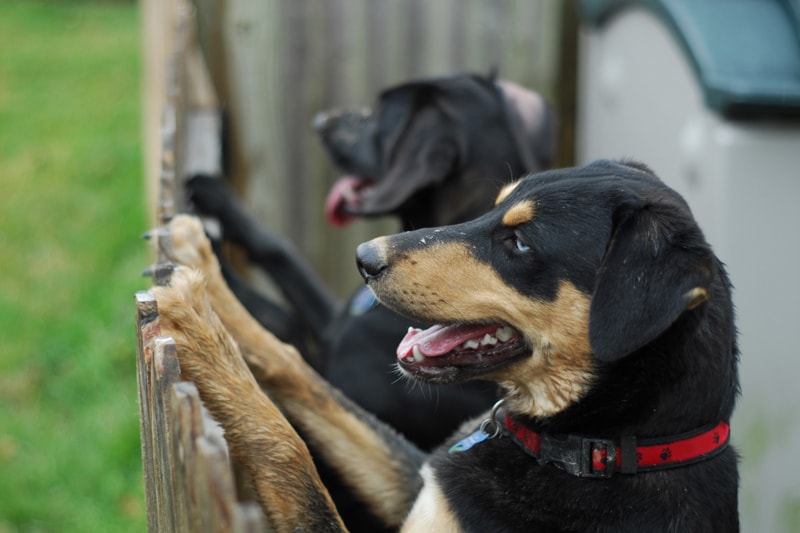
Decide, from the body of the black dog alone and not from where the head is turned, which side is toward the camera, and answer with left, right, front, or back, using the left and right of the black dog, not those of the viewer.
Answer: left

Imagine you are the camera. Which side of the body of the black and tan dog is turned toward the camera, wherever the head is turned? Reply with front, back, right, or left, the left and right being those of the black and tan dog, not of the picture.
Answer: left

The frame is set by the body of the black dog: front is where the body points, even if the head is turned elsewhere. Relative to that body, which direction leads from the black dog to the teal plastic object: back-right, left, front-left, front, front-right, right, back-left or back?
back

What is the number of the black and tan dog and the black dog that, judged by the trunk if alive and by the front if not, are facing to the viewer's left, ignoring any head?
2

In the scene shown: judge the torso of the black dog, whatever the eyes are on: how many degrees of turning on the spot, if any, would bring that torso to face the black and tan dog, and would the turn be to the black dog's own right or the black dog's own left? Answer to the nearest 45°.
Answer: approximately 90° to the black dog's own left

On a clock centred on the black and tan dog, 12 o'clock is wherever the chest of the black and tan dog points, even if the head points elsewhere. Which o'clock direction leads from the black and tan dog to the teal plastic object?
The teal plastic object is roughly at 4 o'clock from the black and tan dog.

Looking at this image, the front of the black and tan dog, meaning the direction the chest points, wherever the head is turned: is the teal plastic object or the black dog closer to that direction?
the black dog
